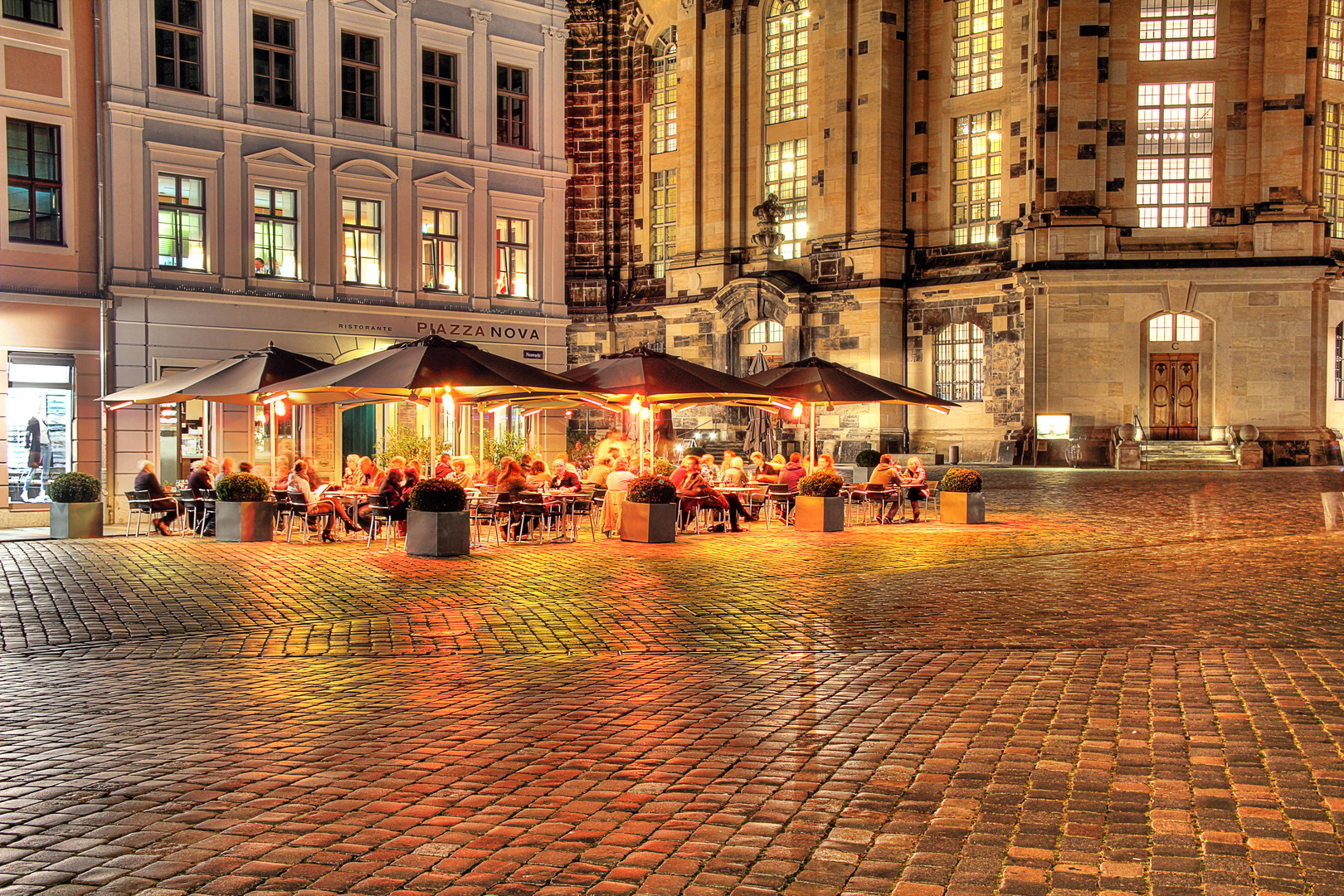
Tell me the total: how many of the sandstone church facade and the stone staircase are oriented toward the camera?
2

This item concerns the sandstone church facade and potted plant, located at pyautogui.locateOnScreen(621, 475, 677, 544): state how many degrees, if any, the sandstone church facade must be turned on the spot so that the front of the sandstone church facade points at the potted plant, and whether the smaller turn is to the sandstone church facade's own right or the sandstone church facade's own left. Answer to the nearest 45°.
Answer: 0° — it already faces it

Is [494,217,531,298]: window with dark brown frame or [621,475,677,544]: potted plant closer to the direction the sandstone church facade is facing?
the potted plant

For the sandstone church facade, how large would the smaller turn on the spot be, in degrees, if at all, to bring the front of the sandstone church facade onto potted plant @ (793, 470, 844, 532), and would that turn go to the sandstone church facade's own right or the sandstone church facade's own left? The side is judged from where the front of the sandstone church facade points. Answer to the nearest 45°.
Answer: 0° — it already faces it

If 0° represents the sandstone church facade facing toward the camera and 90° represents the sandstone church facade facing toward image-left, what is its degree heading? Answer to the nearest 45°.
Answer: approximately 0°

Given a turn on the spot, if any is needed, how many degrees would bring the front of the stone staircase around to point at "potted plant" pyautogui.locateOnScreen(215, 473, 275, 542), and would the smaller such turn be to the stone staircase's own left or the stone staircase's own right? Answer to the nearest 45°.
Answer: approximately 45° to the stone staircase's own right

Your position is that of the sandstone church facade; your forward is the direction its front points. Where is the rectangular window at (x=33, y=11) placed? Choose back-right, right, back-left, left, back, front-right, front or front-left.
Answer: front-right

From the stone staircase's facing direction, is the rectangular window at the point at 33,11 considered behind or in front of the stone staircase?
in front

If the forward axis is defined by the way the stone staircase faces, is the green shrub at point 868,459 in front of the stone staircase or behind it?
in front

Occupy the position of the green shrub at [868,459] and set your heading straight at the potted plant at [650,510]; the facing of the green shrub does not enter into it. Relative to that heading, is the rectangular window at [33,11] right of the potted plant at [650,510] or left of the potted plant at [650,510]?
right

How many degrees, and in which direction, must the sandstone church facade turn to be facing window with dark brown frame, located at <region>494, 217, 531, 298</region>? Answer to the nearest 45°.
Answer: approximately 45° to its right

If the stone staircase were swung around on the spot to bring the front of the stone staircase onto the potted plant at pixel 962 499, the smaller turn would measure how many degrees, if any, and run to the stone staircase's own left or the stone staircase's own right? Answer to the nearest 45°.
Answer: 0° — it already faces it
